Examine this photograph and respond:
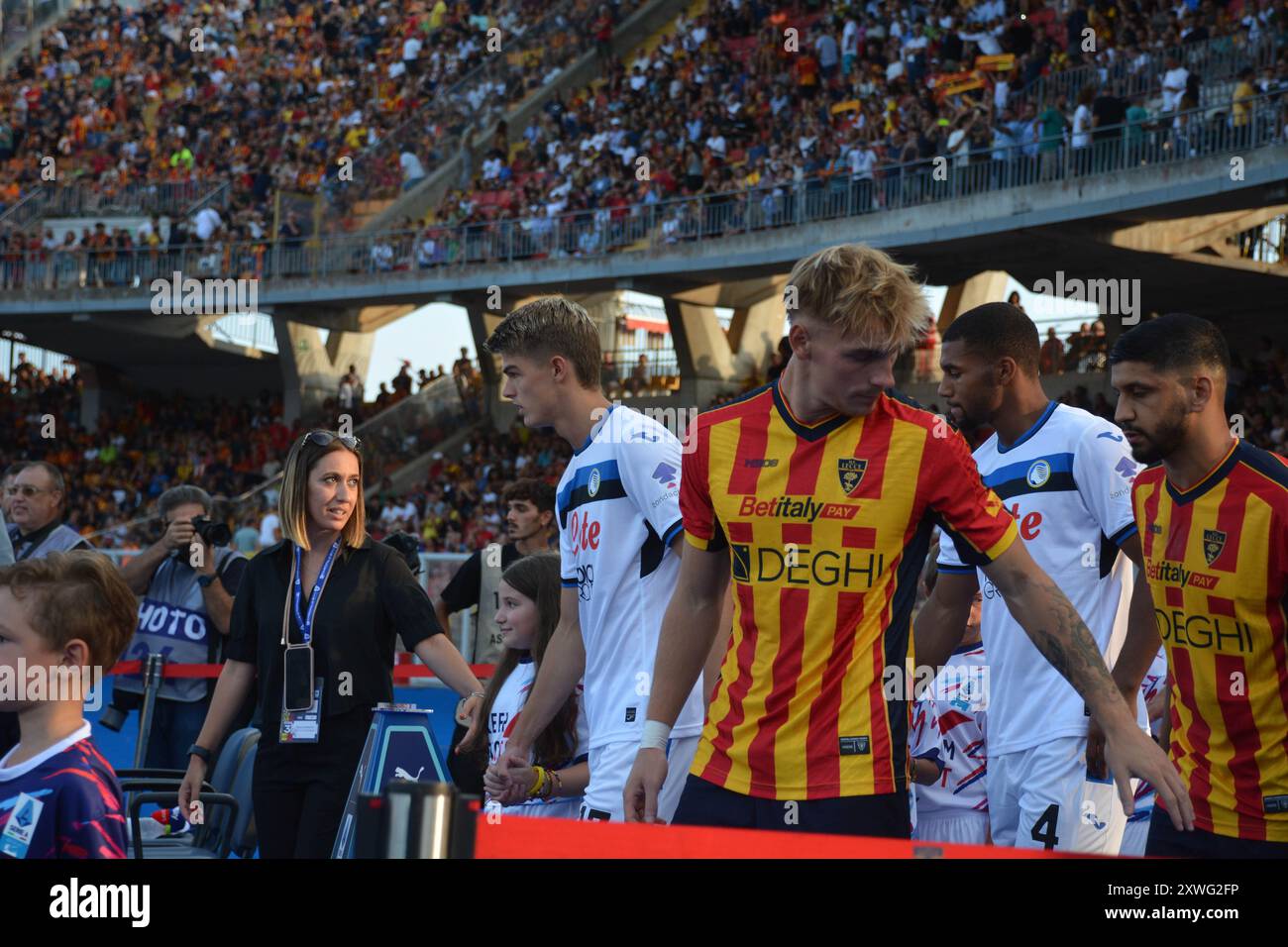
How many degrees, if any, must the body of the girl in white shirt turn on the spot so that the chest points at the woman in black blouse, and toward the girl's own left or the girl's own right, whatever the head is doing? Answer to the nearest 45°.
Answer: approximately 45° to the girl's own right

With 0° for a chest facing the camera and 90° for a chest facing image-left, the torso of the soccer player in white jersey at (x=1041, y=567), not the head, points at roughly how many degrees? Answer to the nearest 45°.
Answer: approximately 45°

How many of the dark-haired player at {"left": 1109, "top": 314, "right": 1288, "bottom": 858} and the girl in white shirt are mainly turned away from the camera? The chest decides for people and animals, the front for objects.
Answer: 0

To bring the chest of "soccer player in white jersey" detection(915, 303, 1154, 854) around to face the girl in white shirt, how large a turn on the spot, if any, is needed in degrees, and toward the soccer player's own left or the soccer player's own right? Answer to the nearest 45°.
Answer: approximately 45° to the soccer player's own right

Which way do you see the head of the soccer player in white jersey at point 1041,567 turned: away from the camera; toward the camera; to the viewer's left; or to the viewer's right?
to the viewer's left

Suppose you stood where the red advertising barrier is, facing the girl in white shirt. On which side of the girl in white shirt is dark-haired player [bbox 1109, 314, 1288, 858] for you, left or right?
right

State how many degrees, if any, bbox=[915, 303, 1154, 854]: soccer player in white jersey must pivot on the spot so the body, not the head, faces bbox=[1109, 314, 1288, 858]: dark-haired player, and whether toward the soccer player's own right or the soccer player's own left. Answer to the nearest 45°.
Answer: approximately 90° to the soccer player's own left

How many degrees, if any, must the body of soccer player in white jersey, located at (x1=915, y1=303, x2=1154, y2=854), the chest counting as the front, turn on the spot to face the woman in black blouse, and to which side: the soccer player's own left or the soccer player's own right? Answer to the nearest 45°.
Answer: approximately 45° to the soccer player's own right

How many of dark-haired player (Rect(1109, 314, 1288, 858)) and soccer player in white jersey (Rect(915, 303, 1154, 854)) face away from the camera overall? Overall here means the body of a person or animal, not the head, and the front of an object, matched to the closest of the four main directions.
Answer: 0

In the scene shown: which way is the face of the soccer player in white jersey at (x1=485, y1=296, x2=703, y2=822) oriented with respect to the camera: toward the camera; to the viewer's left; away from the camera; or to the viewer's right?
to the viewer's left

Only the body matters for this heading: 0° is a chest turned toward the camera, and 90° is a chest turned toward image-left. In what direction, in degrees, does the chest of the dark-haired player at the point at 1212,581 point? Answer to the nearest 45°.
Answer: approximately 45°
